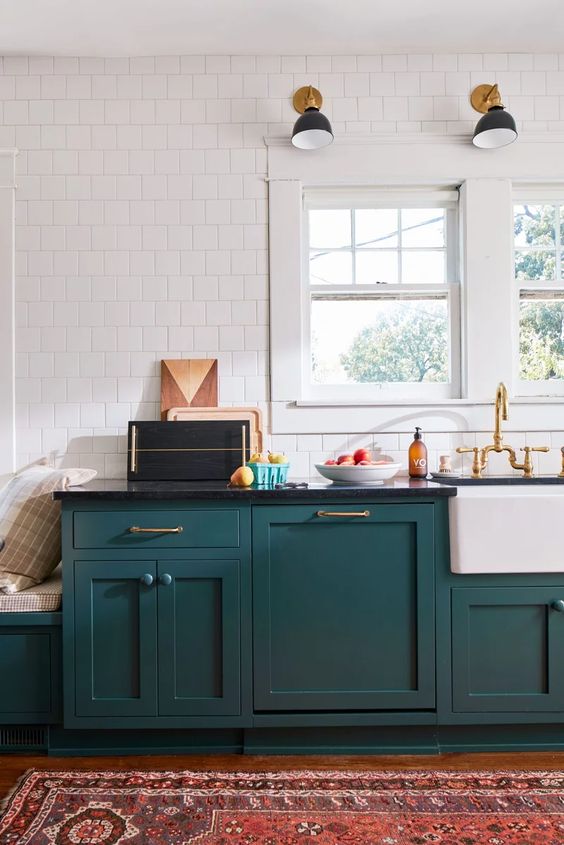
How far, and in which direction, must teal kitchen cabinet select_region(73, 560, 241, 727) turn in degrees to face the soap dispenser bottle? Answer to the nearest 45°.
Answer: approximately 90° to its left

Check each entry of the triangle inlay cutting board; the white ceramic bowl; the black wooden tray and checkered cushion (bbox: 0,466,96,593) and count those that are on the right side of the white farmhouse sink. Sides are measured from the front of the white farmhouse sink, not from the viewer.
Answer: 4

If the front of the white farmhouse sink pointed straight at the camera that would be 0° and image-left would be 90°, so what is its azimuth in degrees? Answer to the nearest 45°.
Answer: approximately 0°

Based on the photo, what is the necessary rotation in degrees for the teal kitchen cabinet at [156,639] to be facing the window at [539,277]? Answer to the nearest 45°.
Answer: approximately 90° to its left

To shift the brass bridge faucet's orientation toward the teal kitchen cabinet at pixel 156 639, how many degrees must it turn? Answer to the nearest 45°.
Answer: approximately 45° to its right

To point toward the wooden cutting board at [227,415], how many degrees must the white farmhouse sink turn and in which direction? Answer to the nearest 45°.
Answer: approximately 90° to its right

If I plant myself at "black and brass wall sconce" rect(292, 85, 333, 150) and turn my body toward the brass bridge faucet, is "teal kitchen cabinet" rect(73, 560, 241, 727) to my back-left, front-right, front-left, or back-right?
back-right

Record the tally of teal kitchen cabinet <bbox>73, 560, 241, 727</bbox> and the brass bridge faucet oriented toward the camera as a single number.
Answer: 2
